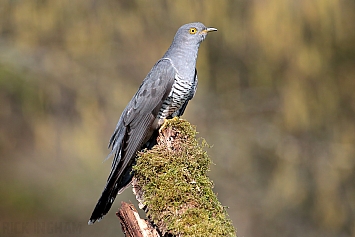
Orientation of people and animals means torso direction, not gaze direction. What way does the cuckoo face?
to the viewer's right
